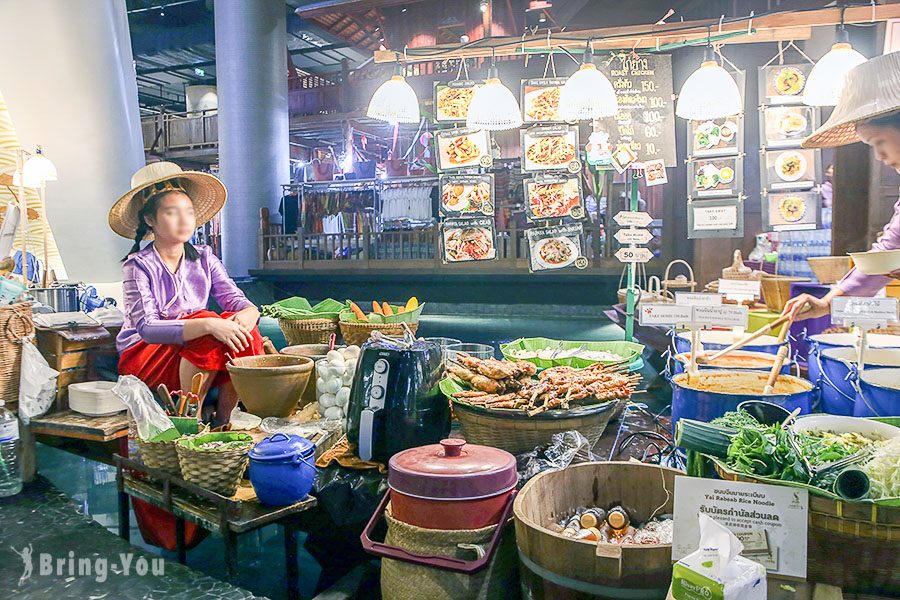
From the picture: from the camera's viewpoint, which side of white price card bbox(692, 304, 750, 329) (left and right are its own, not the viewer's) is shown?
front

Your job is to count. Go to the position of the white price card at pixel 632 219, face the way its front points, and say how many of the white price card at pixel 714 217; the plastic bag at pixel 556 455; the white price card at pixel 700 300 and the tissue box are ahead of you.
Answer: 3

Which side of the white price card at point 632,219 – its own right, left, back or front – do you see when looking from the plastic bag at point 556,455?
front

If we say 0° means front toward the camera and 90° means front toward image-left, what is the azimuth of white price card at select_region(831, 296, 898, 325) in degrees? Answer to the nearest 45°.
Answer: approximately 0°

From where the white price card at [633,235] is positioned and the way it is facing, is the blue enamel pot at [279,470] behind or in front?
in front

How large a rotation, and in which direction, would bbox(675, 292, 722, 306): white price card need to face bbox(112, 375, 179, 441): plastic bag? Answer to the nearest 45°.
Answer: approximately 90° to its right

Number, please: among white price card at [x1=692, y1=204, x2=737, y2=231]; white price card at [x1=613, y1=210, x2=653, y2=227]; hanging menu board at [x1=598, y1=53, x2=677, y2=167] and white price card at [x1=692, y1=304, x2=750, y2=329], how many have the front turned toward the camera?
4

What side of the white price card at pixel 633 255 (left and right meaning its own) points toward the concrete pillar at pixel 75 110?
right

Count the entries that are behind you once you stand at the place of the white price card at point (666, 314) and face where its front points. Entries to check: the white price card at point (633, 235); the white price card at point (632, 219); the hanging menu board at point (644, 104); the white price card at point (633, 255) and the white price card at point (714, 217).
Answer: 5

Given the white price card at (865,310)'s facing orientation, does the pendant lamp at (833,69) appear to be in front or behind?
behind

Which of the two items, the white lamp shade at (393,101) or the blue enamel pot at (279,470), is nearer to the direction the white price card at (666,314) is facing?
the blue enamel pot

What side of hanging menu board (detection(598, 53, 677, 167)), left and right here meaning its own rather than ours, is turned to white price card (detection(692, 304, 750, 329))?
front

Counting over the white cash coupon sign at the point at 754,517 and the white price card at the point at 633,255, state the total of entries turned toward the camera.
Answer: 2

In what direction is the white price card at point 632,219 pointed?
toward the camera

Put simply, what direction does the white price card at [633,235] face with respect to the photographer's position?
facing the viewer
